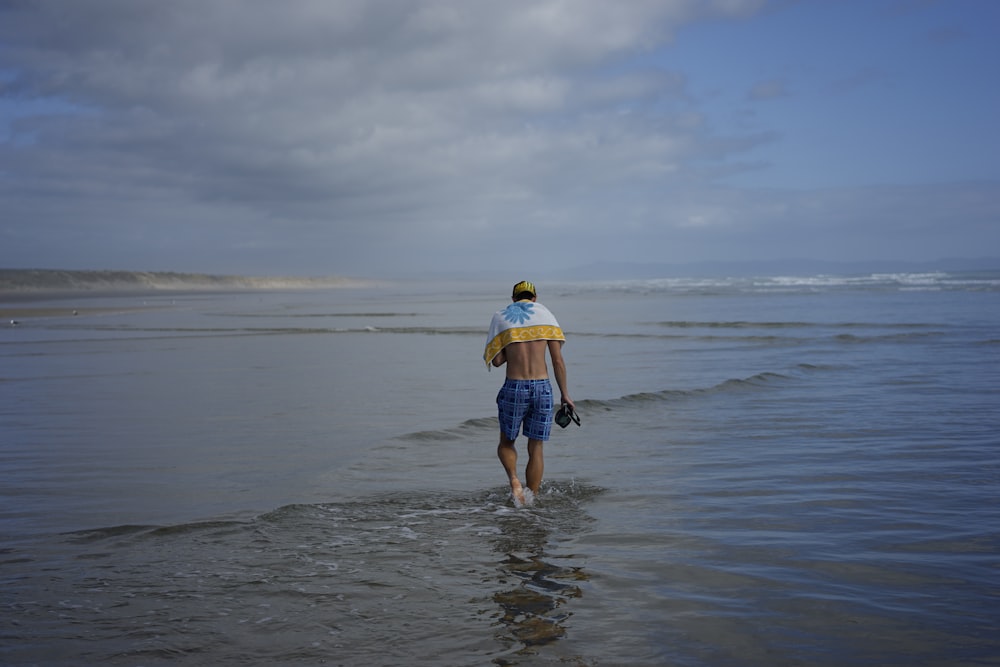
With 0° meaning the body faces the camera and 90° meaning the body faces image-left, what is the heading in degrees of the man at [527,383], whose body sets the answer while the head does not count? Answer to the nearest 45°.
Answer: approximately 180°

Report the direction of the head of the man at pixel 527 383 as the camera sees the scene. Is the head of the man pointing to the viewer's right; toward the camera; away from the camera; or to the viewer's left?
away from the camera
